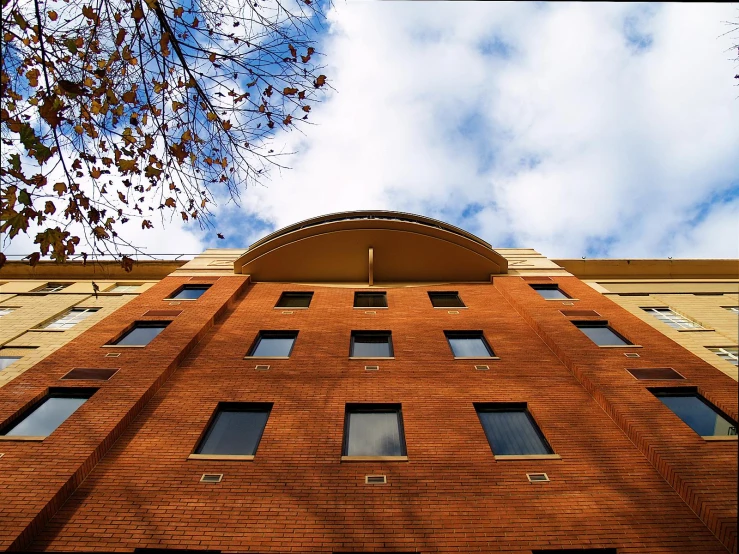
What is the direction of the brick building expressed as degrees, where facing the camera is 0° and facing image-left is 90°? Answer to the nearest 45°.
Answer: approximately 0°
